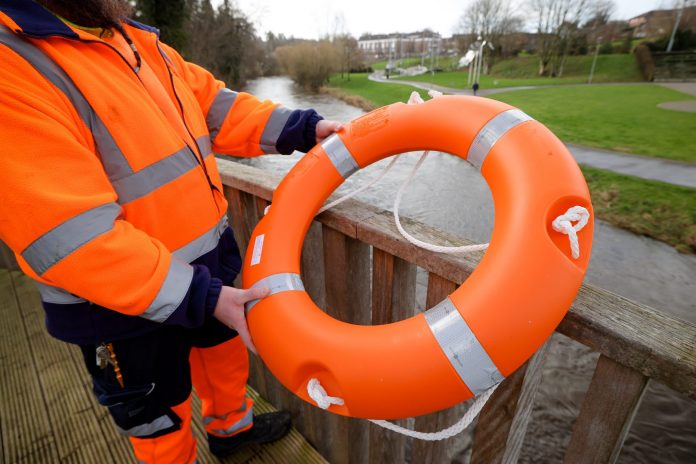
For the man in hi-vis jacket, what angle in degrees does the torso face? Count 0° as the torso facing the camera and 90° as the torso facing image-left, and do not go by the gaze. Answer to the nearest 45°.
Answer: approximately 315°

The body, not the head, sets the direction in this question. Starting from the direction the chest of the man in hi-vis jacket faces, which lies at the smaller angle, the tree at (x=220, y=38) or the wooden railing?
the wooden railing

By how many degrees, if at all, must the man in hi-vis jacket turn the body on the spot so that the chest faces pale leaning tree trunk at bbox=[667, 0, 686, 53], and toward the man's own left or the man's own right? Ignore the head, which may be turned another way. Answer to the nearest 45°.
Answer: approximately 45° to the man's own left

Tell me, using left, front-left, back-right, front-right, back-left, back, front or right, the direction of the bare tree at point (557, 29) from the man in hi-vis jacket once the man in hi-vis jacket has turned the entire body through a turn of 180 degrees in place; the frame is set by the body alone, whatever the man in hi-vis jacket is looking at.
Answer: right

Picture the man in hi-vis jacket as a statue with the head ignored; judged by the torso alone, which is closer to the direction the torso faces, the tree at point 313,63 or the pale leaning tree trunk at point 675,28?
the pale leaning tree trunk

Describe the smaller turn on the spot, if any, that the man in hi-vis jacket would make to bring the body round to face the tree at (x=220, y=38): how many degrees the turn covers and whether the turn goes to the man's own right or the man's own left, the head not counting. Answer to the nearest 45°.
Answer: approximately 135° to the man's own left

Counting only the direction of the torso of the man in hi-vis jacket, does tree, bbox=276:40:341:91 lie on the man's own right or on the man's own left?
on the man's own left

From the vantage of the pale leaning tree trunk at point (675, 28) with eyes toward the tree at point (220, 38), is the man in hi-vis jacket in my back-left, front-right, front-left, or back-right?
front-left

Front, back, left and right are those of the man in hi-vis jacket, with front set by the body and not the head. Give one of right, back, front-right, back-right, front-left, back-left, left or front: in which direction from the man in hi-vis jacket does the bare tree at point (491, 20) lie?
left
